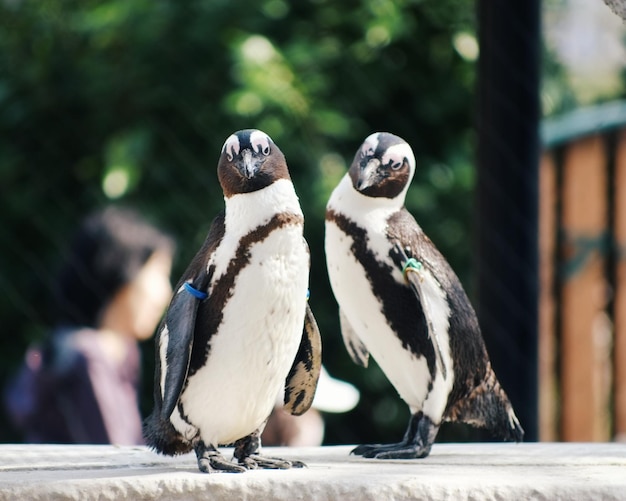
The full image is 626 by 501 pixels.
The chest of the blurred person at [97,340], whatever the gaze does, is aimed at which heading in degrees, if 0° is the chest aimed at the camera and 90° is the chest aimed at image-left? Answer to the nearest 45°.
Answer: approximately 270°

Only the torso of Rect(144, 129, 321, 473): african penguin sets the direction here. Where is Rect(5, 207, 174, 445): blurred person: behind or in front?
behind

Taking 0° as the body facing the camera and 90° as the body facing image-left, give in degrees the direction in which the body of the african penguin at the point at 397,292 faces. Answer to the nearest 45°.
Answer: approximately 45°

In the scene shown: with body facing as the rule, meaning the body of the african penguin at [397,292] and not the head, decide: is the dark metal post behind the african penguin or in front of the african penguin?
behind

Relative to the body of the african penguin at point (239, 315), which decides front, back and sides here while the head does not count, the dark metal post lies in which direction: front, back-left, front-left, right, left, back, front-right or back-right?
left

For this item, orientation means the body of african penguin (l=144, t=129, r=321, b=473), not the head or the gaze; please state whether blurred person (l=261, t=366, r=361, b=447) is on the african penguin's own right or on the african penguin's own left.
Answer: on the african penguin's own left

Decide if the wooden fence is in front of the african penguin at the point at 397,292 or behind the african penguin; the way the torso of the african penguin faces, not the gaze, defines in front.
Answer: behind

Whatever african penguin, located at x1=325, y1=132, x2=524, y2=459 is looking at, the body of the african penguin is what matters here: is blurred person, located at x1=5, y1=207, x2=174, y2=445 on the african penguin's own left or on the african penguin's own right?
on the african penguin's own right

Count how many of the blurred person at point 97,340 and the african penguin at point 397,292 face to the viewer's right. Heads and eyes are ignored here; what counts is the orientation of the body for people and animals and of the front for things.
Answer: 1

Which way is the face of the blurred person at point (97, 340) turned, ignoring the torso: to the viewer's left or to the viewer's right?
to the viewer's right

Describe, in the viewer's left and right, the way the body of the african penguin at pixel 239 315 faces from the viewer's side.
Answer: facing the viewer and to the right of the viewer
